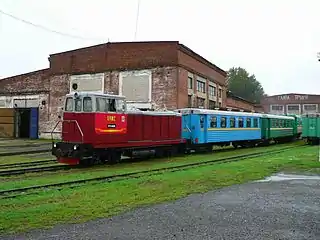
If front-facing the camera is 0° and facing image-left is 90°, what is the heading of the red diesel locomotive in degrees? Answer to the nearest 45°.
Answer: approximately 45°

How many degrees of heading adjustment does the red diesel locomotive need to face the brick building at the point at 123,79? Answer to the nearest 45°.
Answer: approximately 135° to its right

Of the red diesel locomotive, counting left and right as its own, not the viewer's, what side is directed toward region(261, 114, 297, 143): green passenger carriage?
back

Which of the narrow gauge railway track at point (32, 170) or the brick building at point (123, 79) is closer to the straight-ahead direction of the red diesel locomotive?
the narrow gauge railway track

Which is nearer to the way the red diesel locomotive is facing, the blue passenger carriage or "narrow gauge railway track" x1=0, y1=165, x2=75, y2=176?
the narrow gauge railway track

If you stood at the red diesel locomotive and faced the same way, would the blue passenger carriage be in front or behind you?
behind
